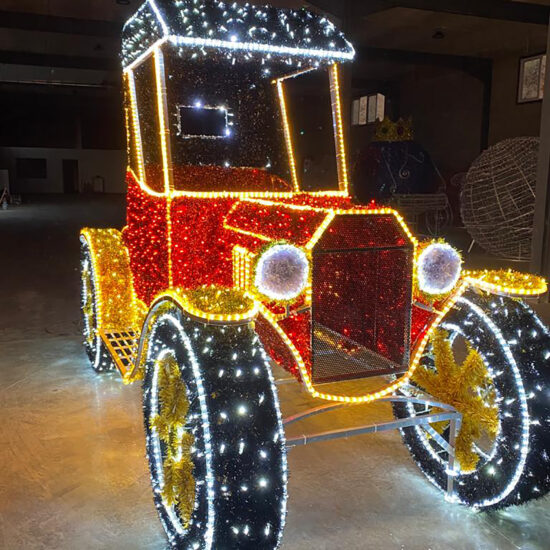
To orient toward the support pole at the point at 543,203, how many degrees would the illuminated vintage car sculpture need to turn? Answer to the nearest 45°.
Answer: approximately 90° to its left

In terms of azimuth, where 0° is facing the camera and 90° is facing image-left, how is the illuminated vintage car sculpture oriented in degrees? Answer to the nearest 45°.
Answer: approximately 315°

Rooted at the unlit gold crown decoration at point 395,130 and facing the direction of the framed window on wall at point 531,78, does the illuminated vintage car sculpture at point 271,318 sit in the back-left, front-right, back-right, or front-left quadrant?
back-right

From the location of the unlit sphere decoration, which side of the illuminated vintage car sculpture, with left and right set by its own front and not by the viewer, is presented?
left

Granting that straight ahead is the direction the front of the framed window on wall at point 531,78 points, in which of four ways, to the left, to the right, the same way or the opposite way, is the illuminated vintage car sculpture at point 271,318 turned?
to the left

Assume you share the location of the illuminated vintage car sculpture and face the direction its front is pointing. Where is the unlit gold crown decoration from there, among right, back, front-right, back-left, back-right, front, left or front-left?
back-left

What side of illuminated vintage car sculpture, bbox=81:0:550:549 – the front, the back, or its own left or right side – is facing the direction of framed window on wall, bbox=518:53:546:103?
left

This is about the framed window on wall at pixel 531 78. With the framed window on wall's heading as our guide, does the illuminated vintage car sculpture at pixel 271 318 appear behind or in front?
in front

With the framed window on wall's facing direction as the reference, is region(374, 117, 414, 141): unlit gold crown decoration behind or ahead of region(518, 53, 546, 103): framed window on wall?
ahead

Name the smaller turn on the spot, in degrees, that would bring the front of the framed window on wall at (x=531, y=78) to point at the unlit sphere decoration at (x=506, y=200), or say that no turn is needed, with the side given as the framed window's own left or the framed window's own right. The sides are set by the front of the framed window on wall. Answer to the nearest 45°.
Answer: approximately 45° to the framed window's own left
